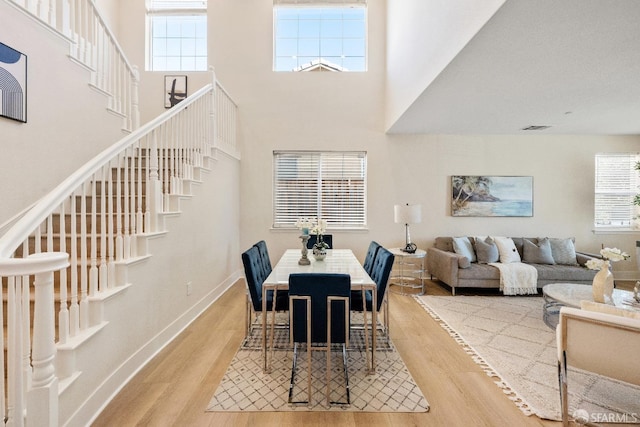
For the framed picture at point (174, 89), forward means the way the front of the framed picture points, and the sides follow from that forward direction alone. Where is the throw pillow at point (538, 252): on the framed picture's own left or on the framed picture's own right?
on the framed picture's own left

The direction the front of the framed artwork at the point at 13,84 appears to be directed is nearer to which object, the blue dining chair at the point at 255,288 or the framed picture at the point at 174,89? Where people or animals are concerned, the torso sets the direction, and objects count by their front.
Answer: the blue dining chair

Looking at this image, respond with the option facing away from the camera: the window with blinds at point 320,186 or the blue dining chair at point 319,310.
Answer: the blue dining chair

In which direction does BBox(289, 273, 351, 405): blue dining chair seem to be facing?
away from the camera

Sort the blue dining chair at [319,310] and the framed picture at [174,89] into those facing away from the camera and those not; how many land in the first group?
1

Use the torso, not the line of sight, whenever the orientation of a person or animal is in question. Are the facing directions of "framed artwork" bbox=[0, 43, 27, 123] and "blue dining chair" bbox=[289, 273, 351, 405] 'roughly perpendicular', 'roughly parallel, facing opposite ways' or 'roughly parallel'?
roughly perpendicular

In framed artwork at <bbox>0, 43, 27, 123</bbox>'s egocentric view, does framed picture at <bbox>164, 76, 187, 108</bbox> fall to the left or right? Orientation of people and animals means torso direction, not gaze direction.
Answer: on its left

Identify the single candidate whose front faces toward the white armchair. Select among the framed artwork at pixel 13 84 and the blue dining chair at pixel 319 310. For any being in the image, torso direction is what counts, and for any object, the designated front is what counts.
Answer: the framed artwork

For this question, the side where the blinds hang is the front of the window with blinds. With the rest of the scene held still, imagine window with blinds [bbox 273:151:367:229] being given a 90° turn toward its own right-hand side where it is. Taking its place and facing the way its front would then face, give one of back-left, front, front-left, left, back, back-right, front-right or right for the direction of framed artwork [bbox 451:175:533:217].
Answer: back

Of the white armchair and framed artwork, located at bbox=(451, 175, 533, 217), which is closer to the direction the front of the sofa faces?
the white armchair

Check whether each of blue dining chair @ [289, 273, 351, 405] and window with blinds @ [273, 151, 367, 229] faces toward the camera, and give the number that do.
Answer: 1

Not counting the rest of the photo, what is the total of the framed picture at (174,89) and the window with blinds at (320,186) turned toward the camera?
2
